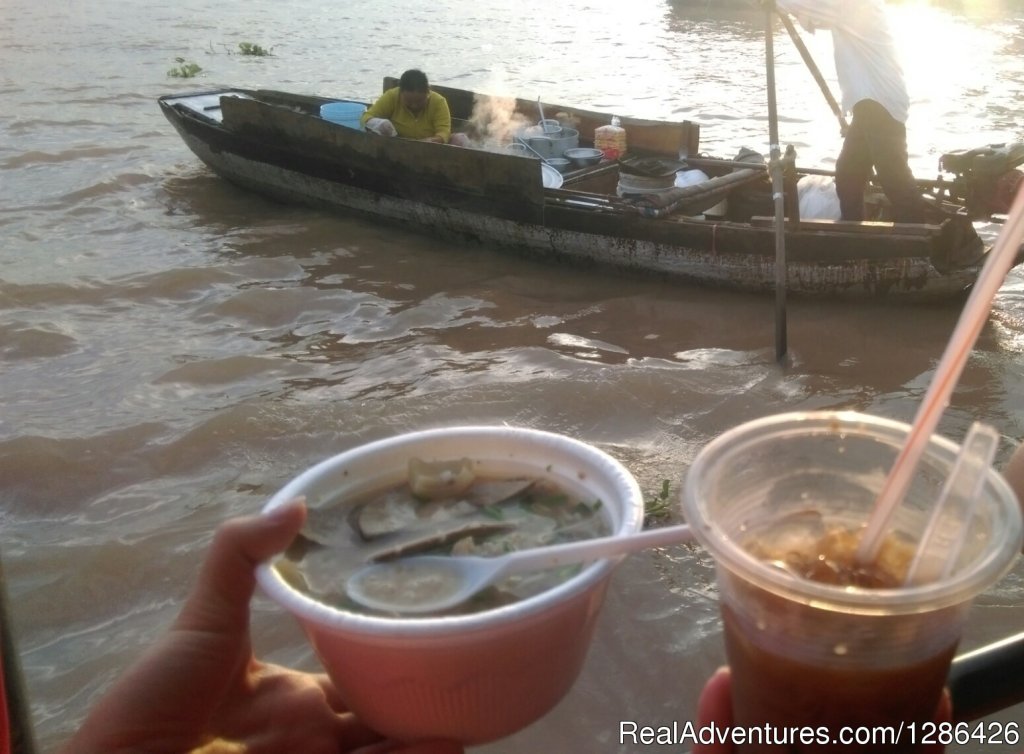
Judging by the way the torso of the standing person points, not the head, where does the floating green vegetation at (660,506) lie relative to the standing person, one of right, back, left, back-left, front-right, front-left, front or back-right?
left

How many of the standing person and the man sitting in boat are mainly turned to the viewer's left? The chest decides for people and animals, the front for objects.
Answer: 1

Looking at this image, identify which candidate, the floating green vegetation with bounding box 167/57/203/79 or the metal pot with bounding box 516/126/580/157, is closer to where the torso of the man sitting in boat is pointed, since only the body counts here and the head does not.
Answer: the metal pot

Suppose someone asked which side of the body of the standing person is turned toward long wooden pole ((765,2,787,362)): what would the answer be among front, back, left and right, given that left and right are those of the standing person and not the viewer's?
left

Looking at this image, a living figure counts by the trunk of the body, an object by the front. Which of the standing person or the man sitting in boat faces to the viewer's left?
the standing person

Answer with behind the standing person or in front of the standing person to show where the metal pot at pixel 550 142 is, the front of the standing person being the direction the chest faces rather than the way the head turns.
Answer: in front

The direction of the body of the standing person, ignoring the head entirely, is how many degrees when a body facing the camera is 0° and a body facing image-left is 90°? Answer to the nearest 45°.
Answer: approximately 90°

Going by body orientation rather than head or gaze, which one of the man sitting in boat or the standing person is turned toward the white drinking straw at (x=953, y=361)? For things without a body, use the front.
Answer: the man sitting in boat

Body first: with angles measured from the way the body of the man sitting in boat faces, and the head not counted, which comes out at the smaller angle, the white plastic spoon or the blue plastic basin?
the white plastic spoon

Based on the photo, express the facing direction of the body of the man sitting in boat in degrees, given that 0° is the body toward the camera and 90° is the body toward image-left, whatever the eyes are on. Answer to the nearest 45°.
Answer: approximately 0°

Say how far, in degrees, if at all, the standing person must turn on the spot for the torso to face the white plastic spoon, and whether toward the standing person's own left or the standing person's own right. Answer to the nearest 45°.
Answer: approximately 90° to the standing person's own left
